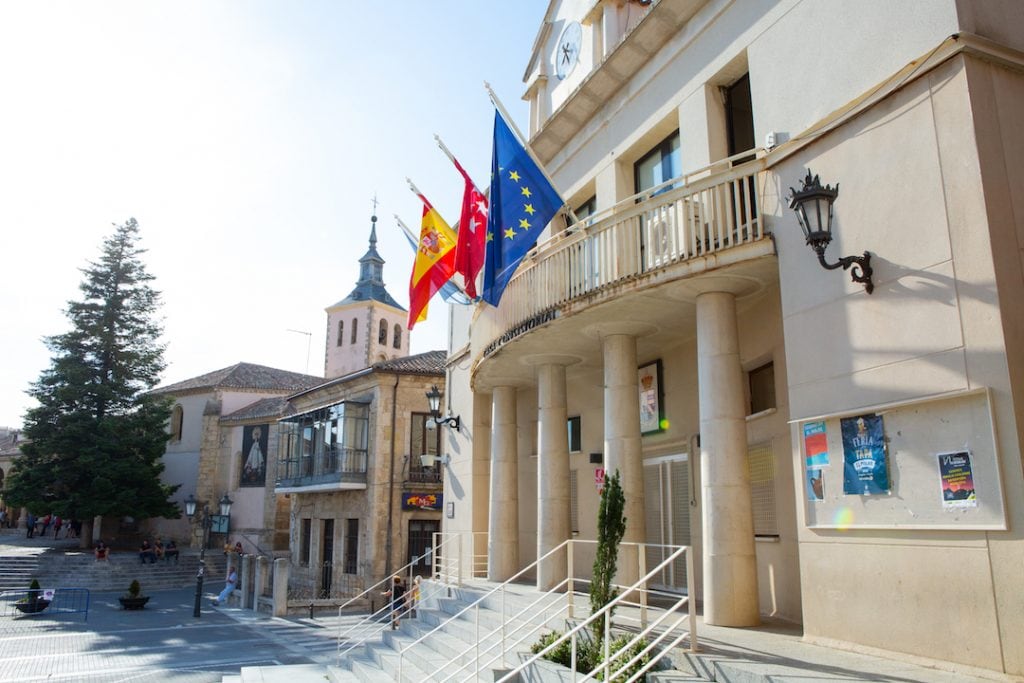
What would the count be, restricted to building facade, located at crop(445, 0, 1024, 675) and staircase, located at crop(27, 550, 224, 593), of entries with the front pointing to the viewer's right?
0

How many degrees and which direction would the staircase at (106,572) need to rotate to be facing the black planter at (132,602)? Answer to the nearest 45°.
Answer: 0° — it already faces it

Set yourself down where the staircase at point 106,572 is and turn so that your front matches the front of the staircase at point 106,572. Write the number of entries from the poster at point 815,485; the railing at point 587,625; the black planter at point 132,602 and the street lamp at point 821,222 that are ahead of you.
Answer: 4

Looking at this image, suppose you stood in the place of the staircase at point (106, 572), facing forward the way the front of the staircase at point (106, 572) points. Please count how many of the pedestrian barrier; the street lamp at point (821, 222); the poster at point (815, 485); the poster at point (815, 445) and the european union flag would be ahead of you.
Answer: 5

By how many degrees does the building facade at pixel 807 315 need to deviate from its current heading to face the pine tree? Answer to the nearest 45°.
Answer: approximately 90° to its right

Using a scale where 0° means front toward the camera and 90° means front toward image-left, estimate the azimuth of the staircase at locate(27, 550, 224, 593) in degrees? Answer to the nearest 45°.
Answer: approximately 0°

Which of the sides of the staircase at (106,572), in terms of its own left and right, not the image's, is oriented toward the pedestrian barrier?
front

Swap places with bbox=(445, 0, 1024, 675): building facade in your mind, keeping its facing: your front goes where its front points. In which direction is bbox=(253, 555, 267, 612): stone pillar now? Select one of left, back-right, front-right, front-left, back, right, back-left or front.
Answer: right

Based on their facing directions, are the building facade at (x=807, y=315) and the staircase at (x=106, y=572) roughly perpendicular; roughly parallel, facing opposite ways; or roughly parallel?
roughly perpendicular

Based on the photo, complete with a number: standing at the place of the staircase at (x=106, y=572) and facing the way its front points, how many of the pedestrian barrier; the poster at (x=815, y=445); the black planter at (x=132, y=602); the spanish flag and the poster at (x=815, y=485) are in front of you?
5

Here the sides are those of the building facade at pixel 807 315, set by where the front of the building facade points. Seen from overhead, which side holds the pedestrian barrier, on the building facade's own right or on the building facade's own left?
on the building facade's own right

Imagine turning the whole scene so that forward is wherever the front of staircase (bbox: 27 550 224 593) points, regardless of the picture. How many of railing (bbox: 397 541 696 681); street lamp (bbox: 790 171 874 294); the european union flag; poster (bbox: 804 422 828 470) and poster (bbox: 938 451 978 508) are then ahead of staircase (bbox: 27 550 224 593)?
5

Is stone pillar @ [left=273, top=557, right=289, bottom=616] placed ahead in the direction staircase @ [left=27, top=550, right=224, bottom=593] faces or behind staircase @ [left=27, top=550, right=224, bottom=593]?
ahead

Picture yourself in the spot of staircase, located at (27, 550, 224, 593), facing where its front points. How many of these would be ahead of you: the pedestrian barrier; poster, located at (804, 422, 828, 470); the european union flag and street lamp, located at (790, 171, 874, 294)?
4

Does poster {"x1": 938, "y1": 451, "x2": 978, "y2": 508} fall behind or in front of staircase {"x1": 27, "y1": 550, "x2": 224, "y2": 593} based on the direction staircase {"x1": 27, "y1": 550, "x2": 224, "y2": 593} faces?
in front

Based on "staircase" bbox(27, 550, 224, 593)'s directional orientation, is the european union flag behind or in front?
in front

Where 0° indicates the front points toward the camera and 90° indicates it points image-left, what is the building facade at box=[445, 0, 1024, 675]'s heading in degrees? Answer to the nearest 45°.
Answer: approximately 45°
